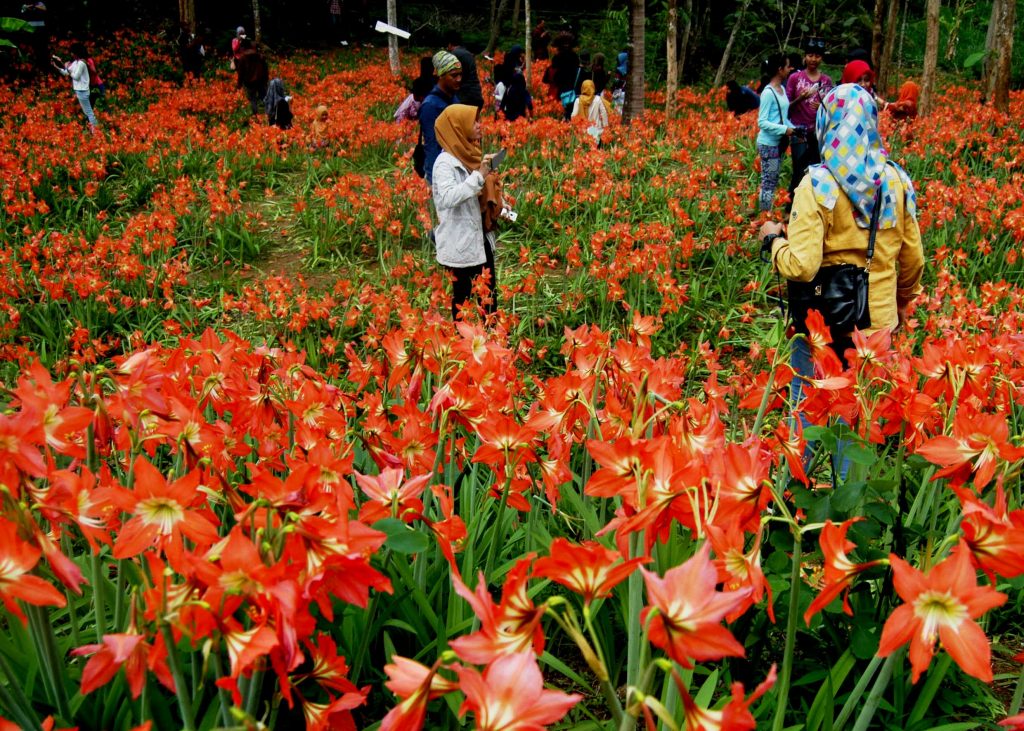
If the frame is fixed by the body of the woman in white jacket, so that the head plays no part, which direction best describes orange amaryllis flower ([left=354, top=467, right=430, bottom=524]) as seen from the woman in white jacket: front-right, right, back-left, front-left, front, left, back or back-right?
right

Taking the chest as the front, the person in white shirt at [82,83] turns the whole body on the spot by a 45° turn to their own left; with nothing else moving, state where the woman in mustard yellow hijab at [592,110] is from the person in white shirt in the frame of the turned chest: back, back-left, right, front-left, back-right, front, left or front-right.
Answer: left

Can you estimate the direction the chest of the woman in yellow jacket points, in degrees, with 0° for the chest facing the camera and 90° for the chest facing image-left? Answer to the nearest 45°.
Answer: approximately 180°

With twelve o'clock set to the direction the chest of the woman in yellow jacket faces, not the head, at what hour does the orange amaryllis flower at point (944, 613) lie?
The orange amaryllis flower is roughly at 6 o'clock from the woman in yellow jacket.

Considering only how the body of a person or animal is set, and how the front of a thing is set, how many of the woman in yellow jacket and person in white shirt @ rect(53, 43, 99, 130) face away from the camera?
1

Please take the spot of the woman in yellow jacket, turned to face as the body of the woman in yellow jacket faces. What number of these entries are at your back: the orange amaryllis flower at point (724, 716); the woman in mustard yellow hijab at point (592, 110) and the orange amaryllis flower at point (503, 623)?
2

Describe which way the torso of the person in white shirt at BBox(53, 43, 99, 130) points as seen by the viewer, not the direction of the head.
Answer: to the viewer's left

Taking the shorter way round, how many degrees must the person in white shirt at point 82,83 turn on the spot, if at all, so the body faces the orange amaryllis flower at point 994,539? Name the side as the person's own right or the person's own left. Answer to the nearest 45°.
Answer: approximately 90° to the person's own left

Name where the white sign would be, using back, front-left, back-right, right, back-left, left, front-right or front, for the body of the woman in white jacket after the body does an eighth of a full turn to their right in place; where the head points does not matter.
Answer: back-left

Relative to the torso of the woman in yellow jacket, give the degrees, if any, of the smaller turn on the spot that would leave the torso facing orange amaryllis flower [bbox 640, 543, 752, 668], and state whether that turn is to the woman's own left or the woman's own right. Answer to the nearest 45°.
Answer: approximately 180°

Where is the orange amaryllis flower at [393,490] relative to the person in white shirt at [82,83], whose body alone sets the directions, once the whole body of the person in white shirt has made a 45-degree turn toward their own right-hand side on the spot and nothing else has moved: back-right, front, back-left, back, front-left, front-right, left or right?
back-left

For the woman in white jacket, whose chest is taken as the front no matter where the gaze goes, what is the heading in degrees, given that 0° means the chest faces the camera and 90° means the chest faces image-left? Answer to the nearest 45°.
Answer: approximately 270°

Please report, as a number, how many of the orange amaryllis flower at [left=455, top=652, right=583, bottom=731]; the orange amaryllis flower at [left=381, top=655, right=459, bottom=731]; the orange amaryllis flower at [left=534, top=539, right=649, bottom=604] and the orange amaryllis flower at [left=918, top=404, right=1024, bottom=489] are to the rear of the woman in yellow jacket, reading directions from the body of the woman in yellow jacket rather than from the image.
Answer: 4

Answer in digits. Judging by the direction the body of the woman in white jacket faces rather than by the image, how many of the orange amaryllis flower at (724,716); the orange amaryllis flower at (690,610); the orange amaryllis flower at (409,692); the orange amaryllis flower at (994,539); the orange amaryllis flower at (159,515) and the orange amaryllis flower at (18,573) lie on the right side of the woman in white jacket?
6

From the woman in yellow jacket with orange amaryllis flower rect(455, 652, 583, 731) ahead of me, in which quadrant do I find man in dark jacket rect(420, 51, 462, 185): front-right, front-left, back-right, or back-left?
back-right
